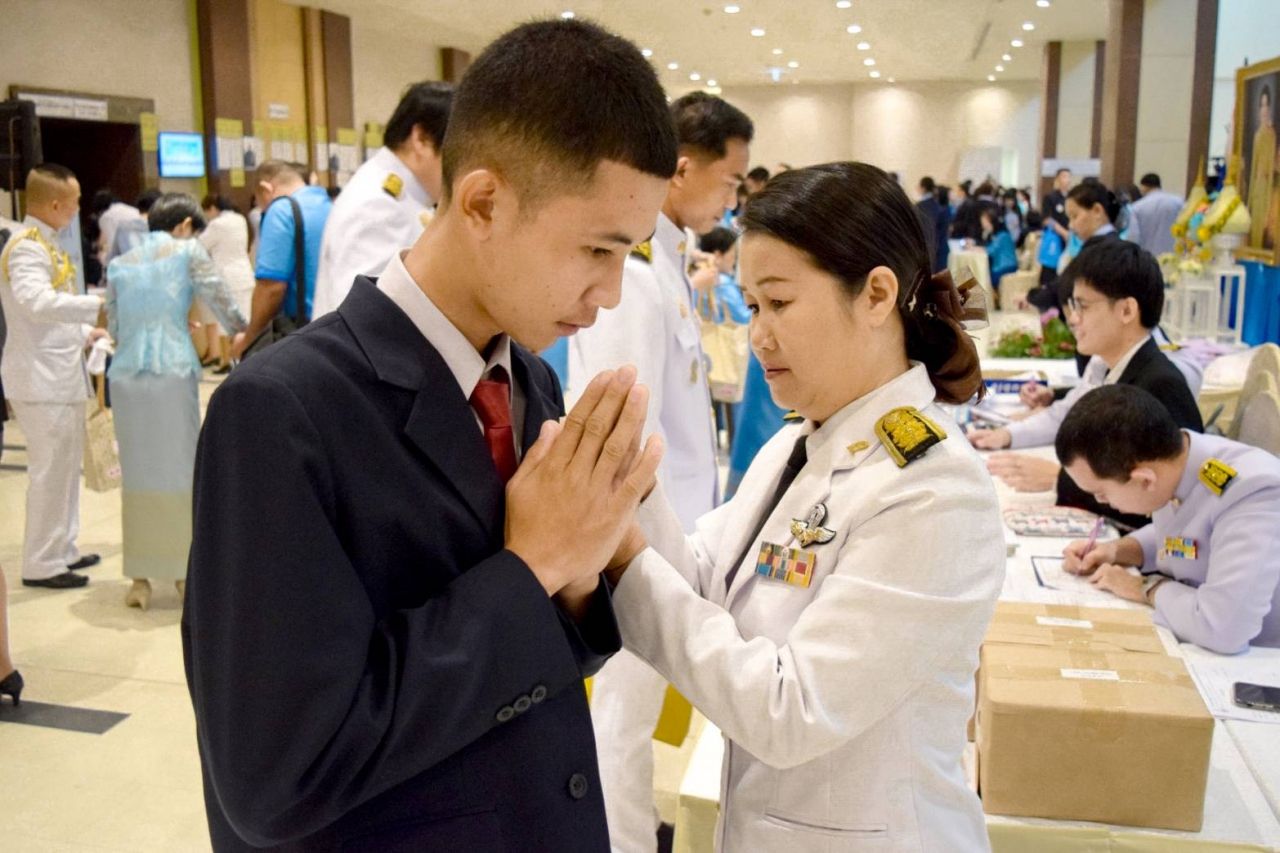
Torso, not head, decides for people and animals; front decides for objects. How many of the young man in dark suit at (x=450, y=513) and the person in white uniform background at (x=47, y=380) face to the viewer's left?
0

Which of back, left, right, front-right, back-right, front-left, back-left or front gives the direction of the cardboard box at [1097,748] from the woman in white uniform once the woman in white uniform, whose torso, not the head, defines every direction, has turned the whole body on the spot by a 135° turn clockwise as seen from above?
front-right

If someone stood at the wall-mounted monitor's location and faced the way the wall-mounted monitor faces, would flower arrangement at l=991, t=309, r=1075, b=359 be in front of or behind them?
in front

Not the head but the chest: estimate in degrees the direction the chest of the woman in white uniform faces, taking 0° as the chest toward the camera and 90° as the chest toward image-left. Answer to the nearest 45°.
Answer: approximately 45°

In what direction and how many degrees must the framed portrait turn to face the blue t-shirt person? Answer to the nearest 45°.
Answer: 0° — it already faces them

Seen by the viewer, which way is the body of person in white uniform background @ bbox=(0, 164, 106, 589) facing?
to the viewer's right

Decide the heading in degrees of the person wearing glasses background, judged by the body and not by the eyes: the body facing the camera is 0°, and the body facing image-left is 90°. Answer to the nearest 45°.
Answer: approximately 90°

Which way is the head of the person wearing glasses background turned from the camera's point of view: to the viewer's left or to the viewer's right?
to the viewer's left

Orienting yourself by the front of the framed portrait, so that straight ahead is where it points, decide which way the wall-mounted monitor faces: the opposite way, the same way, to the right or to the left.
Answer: to the left

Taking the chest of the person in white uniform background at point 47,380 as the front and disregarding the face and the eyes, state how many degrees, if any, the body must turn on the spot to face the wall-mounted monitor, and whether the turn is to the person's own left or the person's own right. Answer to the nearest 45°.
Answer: approximately 90° to the person's own left

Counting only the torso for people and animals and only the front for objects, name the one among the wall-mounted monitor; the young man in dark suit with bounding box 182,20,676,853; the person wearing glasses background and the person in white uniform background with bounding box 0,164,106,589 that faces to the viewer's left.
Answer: the person wearing glasses background
